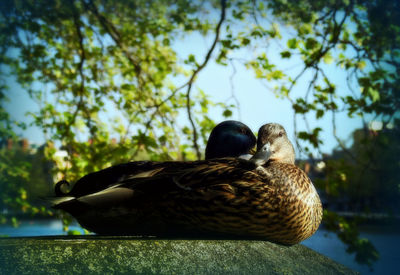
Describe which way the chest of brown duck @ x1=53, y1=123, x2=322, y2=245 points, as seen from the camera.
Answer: to the viewer's right

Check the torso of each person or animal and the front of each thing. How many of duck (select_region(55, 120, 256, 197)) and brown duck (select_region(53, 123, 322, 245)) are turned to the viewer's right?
2

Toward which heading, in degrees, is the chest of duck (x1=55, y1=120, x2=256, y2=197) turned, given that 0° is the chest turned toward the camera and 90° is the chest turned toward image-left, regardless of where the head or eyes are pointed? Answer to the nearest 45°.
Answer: approximately 270°
